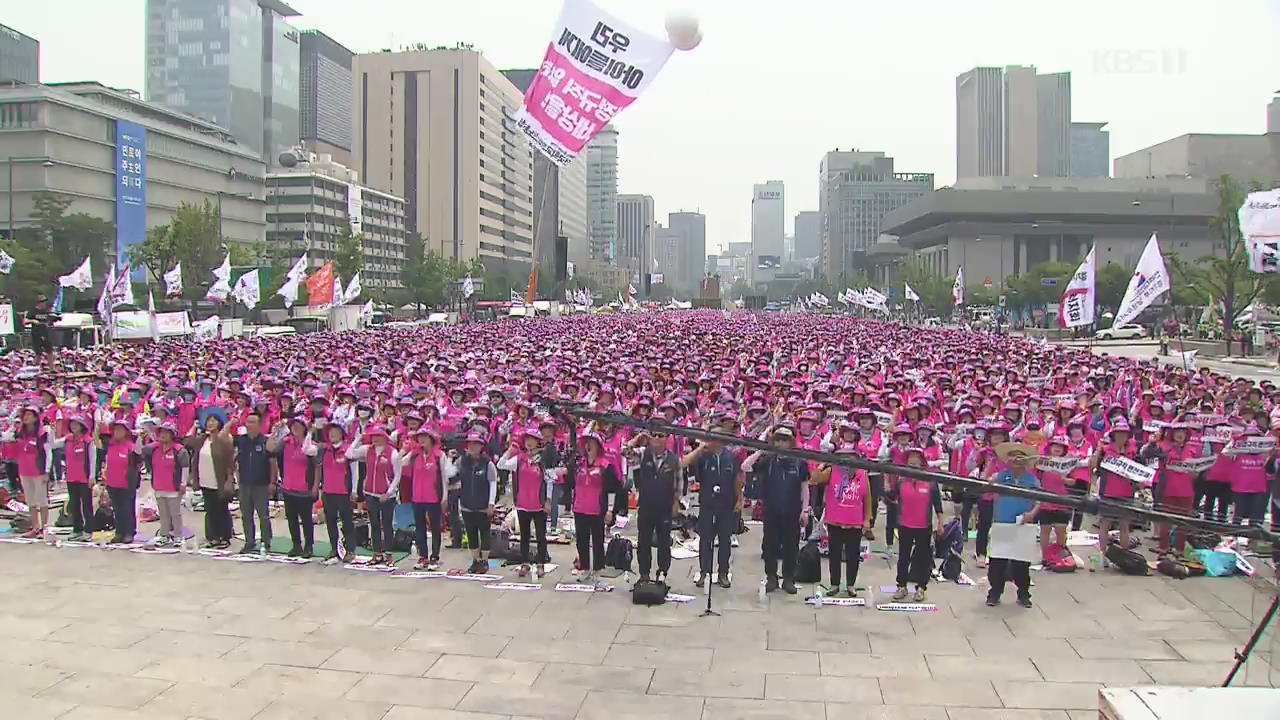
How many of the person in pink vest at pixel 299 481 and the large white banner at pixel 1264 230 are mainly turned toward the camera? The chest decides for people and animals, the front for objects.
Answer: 2

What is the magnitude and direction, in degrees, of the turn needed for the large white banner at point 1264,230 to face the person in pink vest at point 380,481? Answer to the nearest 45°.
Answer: approximately 45° to its right

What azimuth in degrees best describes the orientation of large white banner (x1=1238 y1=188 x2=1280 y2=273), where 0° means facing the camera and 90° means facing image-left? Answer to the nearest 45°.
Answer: approximately 0°

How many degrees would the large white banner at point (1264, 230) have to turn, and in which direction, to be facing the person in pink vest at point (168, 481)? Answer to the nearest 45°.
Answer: approximately 45° to its right

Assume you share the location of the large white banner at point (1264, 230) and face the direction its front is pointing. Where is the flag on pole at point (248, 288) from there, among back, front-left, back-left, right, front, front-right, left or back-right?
right

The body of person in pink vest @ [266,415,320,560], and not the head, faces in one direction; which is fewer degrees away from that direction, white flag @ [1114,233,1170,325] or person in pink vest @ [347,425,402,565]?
the person in pink vest

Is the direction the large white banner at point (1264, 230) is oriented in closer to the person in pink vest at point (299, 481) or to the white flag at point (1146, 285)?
the person in pink vest

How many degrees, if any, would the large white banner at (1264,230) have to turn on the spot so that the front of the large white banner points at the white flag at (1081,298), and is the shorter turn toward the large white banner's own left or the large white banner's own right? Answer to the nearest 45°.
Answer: approximately 135° to the large white banner's own right

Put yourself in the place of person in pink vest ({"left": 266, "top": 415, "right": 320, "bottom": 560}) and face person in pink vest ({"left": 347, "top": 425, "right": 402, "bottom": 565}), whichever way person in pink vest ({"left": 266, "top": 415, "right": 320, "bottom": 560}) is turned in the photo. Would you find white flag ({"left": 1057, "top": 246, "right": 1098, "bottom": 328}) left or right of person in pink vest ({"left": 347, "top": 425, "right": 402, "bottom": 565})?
left

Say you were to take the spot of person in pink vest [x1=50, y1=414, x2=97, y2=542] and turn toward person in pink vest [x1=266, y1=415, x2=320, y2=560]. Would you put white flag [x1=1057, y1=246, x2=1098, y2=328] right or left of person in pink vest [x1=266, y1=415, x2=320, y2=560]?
left
